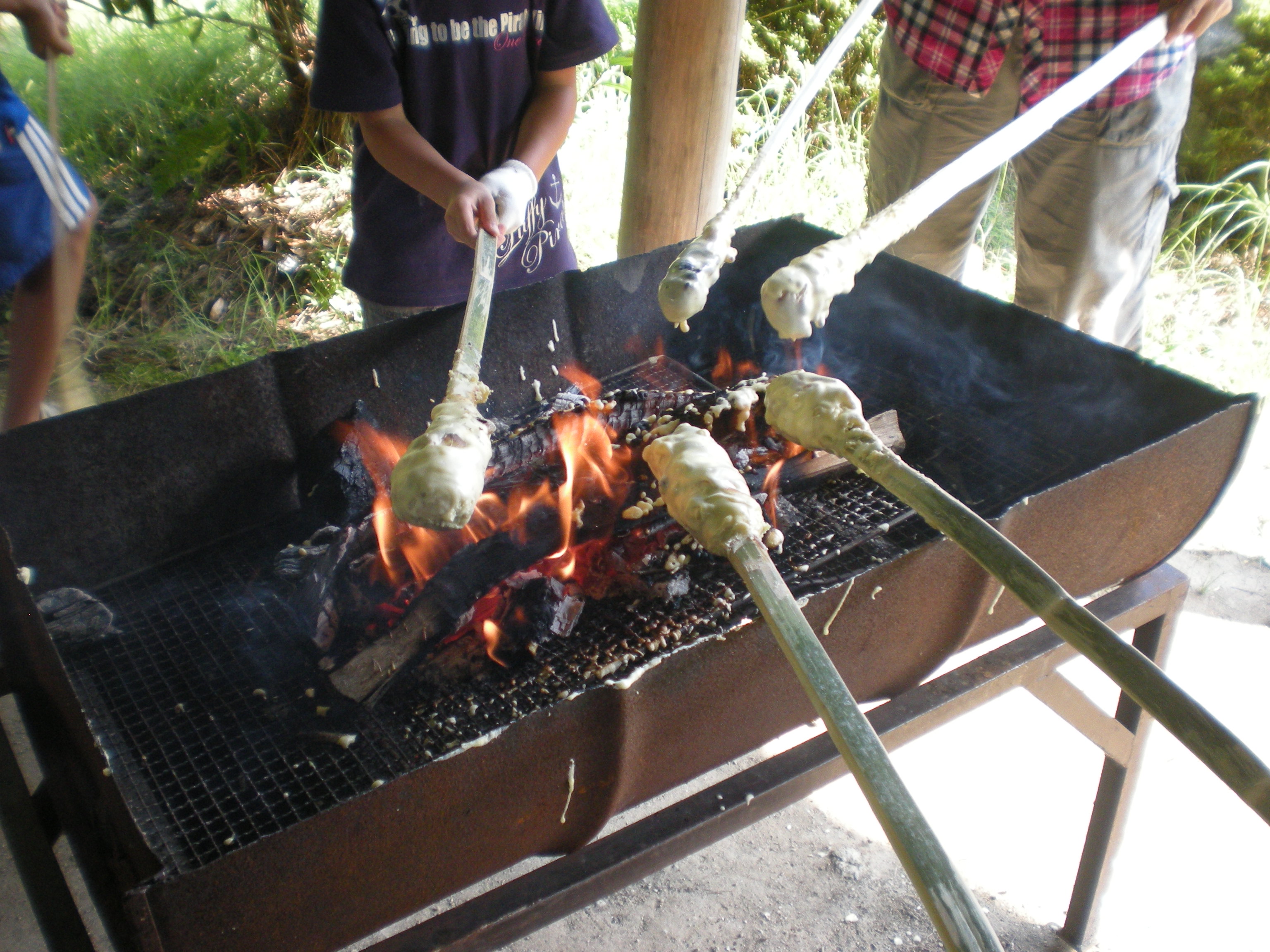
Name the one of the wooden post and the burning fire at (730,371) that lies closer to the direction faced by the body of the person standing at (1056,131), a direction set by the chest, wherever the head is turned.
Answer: the burning fire

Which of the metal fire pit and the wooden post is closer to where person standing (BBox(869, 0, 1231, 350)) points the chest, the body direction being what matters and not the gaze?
the metal fire pit

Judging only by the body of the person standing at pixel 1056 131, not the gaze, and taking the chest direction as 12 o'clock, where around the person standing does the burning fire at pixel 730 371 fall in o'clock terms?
The burning fire is roughly at 1 o'clock from the person standing.

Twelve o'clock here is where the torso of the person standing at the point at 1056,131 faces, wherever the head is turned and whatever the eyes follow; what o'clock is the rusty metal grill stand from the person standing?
The rusty metal grill stand is roughly at 12 o'clock from the person standing.

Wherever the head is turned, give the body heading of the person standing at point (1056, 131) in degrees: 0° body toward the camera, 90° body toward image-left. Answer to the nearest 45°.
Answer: approximately 0°

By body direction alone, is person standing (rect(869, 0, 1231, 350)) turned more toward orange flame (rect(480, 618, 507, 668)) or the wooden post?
the orange flame
